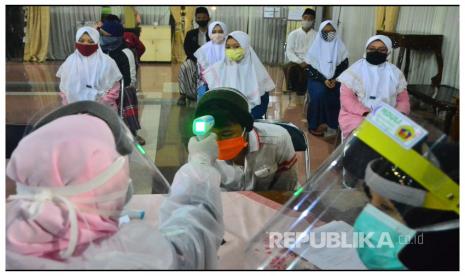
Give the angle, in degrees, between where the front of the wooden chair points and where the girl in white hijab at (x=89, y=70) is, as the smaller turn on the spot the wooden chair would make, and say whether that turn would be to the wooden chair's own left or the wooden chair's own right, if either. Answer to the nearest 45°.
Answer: approximately 90° to the wooden chair's own right

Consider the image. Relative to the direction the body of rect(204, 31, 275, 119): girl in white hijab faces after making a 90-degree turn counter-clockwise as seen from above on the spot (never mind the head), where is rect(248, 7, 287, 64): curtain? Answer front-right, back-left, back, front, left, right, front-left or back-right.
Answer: back-left

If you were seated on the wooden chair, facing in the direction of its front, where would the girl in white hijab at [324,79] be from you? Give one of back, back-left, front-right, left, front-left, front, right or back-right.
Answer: right

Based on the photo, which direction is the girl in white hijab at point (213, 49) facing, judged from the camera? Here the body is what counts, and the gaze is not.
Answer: toward the camera

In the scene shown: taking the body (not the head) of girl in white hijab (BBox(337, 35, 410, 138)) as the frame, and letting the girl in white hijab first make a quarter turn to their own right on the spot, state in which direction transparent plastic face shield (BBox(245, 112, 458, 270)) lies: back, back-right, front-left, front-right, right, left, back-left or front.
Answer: left

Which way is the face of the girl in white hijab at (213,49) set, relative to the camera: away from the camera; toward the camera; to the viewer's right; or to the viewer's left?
toward the camera

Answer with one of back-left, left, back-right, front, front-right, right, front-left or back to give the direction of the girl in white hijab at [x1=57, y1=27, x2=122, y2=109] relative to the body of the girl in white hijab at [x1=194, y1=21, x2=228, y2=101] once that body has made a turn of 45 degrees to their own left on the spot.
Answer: right

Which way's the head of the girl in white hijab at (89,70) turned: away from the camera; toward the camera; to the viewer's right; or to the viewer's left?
toward the camera

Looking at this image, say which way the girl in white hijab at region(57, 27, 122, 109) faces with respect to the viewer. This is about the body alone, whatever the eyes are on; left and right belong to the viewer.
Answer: facing the viewer

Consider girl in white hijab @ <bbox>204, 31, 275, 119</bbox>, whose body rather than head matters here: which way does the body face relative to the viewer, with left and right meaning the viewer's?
facing the viewer and to the left of the viewer

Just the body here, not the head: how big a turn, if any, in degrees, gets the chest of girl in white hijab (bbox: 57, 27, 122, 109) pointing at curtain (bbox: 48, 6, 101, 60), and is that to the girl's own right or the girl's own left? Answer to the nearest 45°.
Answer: approximately 180°

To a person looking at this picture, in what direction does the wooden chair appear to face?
facing the viewer and to the right of the viewer

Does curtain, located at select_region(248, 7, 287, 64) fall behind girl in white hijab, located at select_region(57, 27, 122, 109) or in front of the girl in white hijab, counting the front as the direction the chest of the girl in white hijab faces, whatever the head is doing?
behind

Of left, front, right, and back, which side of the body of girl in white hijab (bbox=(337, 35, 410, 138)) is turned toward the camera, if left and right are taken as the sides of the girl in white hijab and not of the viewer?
front

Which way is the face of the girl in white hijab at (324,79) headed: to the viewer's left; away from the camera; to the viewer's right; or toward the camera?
toward the camera

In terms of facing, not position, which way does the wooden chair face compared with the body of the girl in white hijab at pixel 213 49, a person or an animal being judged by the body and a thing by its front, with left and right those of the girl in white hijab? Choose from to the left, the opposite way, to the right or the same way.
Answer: the same way
